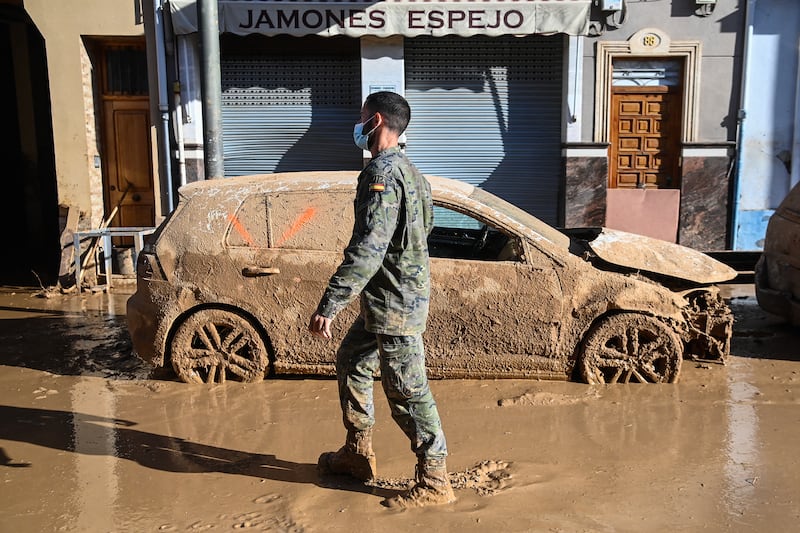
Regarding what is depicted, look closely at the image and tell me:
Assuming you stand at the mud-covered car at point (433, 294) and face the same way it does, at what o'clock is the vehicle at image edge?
The vehicle at image edge is roughly at 11 o'clock from the mud-covered car.

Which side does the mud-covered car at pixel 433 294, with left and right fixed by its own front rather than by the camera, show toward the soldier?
right

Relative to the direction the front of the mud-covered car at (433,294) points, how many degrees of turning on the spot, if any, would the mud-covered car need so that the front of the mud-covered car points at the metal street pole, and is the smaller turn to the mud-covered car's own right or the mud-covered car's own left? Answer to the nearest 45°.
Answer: approximately 135° to the mud-covered car's own left

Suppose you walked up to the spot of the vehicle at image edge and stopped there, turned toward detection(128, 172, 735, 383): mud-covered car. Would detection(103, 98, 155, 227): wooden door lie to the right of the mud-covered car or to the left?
right

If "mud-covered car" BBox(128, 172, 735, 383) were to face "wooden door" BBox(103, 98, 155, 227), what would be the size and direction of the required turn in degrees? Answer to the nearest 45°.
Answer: approximately 135° to its left

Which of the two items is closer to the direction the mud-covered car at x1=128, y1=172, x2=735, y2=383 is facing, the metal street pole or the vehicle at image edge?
the vehicle at image edge

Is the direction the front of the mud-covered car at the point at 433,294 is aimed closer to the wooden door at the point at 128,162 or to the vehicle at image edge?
the vehicle at image edge

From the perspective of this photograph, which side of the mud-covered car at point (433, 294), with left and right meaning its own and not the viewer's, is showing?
right
